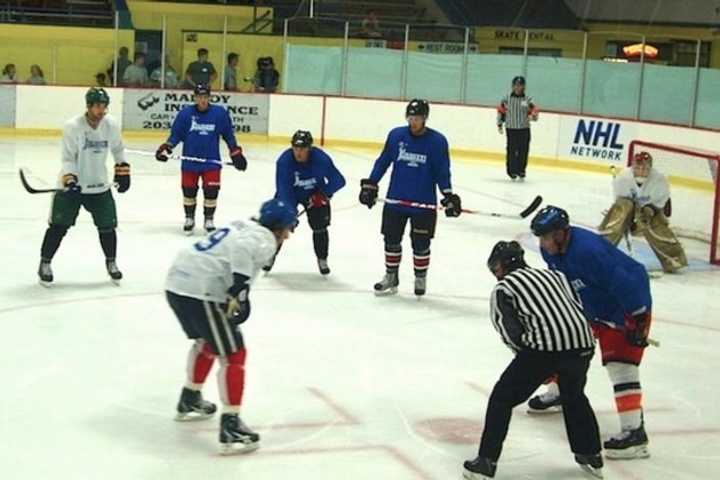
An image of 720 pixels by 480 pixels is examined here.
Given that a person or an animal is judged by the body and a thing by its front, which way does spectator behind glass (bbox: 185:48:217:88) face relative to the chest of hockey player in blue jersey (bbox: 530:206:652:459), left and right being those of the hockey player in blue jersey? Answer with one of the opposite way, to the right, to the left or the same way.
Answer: to the left

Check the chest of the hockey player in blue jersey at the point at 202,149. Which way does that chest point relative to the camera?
toward the camera

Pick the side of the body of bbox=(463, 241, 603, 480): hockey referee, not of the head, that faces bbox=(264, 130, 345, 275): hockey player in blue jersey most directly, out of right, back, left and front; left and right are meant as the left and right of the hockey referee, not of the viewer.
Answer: front

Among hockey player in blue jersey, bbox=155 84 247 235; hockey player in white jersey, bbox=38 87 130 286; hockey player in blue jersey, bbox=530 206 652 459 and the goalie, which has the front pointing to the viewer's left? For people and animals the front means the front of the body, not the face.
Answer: hockey player in blue jersey, bbox=530 206 652 459

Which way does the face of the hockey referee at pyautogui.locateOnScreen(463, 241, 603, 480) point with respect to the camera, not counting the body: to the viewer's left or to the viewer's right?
to the viewer's left

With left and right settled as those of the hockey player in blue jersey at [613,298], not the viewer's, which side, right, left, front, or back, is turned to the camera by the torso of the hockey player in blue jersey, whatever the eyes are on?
left

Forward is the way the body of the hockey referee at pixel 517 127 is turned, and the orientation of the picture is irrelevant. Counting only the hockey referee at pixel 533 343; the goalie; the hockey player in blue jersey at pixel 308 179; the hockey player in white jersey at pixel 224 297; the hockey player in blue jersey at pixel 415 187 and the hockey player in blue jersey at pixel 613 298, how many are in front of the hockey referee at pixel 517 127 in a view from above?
6

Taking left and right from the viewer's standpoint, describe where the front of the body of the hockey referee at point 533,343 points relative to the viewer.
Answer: facing away from the viewer and to the left of the viewer

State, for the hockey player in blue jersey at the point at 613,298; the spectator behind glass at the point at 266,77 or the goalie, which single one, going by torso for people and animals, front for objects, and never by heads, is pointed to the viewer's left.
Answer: the hockey player in blue jersey

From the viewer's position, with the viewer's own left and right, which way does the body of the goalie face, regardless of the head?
facing the viewer

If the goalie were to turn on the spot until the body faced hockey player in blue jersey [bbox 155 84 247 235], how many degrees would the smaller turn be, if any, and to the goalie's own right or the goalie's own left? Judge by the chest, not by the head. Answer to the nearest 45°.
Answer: approximately 90° to the goalie's own right

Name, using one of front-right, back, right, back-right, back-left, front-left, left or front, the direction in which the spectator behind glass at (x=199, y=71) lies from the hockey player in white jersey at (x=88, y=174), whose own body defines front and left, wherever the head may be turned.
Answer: back-left

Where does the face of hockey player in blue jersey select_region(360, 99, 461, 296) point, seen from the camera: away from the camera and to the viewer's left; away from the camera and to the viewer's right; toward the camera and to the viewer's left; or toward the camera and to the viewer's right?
toward the camera and to the viewer's left

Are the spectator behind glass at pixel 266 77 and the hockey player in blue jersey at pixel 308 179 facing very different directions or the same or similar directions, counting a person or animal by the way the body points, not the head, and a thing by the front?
same or similar directions

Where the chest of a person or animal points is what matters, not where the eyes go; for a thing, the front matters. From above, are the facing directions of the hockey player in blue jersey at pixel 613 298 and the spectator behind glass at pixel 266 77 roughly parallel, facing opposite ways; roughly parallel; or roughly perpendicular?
roughly perpendicular

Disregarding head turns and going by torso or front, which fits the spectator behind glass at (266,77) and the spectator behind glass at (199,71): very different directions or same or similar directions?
same or similar directions

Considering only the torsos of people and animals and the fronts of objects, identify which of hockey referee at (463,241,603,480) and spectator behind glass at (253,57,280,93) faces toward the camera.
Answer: the spectator behind glass

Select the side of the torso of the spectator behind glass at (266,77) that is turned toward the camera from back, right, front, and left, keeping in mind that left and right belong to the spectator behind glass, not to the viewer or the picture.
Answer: front
